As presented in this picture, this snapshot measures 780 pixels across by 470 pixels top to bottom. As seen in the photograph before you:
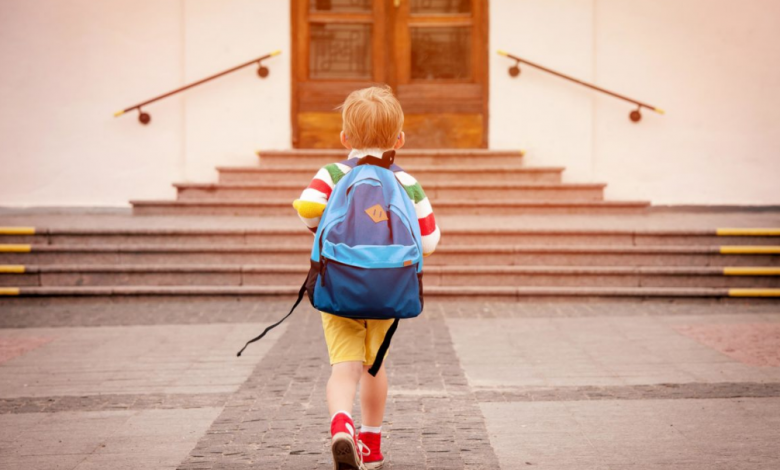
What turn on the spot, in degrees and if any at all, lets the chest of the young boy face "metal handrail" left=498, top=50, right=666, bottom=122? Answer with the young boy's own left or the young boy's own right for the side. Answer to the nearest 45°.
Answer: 0° — they already face it

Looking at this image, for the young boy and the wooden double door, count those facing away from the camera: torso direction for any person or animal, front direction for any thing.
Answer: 1

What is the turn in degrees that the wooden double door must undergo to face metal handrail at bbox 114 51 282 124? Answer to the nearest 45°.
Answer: approximately 90° to its right

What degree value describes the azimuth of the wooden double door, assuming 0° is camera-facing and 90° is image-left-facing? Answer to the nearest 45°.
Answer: approximately 0°

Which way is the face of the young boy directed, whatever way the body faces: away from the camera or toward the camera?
away from the camera

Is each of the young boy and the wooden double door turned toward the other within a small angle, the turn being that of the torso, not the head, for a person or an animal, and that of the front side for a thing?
yes

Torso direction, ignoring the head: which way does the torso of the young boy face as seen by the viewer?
away from the camera

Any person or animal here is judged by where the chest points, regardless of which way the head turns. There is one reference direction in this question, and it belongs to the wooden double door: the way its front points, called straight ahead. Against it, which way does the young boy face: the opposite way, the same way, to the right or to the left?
the opposite way

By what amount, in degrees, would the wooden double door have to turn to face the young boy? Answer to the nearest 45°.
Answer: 0° — it already faces them

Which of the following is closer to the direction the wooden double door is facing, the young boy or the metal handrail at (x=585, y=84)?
the young boy

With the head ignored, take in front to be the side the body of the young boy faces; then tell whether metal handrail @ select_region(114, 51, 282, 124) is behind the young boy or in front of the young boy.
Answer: in front

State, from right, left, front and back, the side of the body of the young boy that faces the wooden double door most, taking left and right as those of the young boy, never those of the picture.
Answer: front
